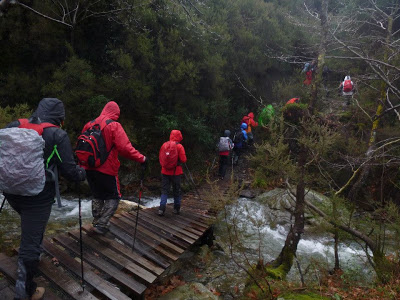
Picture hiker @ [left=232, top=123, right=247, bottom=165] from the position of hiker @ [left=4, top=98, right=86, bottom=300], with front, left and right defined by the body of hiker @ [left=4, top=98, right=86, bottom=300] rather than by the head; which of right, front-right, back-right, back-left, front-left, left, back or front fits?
front

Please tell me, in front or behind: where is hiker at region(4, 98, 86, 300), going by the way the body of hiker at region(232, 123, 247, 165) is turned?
behind

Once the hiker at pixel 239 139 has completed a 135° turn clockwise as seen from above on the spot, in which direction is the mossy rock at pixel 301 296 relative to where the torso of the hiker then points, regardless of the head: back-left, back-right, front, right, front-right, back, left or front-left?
front

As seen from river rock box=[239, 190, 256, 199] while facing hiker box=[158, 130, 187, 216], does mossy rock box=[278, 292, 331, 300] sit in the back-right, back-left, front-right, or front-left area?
front-left

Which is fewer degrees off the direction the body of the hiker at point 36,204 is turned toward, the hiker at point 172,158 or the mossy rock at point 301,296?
the hiker

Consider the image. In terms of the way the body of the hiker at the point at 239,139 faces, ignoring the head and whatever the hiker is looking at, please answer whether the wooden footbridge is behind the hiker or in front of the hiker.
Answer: behind

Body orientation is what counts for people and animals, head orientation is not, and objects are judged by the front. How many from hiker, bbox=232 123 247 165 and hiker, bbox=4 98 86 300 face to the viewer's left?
0

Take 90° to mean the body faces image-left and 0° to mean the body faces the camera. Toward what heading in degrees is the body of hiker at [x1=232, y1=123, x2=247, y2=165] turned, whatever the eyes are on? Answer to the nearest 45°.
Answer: approximately 225°

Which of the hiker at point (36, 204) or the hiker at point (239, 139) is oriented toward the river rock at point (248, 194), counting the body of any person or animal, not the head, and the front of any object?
the hiker at point (36, 204)

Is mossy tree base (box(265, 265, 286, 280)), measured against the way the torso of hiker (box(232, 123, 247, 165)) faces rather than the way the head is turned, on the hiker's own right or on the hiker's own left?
on the hiker's own right

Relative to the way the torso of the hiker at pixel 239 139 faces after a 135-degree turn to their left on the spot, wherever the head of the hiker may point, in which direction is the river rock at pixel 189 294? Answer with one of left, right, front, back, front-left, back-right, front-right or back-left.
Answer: left

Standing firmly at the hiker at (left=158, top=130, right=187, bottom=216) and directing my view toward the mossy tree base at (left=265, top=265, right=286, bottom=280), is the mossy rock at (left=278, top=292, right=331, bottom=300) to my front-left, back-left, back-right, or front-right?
front-right

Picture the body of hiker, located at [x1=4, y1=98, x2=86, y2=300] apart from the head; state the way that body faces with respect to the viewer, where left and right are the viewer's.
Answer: facing away from the viewer and to the right of the viewer
